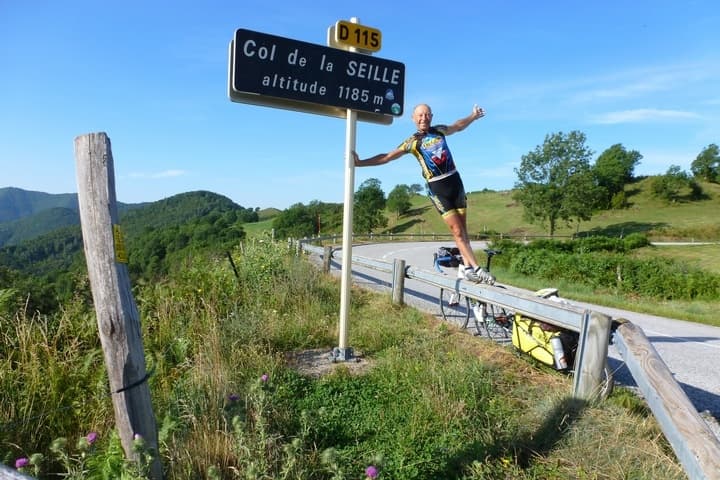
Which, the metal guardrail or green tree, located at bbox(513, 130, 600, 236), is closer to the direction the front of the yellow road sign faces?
the metal guardrail

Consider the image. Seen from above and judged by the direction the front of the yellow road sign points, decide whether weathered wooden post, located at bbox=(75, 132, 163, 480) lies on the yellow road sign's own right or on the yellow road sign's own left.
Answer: on the yellow road sign's own right

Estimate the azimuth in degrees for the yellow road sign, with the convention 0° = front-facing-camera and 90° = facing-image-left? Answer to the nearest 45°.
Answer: approximately 315°
